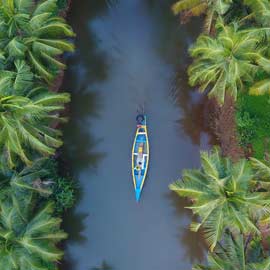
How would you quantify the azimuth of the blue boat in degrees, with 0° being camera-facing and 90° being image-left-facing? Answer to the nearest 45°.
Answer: approximately 0°

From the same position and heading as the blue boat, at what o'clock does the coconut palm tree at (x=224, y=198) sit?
The coconut palm tree is roughly at 11 o'clock from the blue boat.

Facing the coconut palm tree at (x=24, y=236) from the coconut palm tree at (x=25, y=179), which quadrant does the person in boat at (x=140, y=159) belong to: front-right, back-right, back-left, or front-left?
back-left

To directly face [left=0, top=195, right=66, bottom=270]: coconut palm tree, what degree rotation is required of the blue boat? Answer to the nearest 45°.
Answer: approximately 45° to its right

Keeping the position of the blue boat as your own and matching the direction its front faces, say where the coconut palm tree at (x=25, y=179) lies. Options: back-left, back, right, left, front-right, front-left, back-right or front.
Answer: front-right
